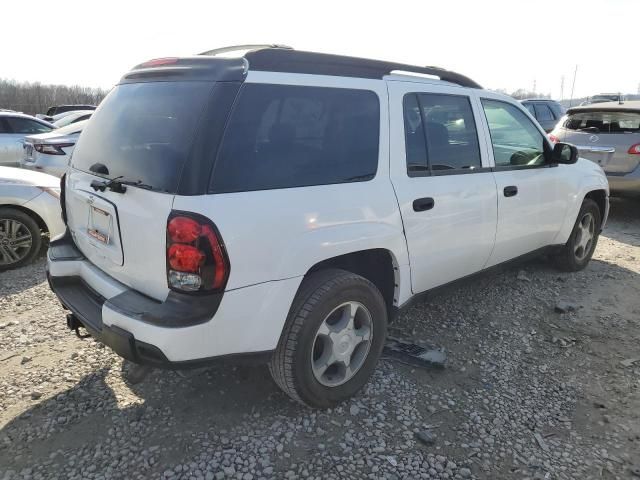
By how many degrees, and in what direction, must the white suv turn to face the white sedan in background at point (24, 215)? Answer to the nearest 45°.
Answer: approximately 90° to its left

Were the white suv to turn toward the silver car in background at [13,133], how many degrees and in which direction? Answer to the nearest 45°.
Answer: approximately 90° to its left

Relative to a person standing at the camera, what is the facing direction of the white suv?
facing away from the viewer and to the right of the viewer

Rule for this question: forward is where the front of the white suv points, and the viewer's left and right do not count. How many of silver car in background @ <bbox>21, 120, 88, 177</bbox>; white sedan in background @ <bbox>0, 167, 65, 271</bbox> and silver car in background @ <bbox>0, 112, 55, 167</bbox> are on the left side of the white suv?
3

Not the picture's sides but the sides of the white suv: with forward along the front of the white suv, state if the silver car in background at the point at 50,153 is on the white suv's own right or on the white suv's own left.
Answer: on the white suv's own left

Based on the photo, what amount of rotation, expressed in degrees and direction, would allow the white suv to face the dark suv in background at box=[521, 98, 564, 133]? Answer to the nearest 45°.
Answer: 0° — it already faces it

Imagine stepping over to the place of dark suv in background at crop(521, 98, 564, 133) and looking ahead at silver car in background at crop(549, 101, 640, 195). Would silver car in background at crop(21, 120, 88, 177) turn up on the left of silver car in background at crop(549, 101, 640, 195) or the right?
right
